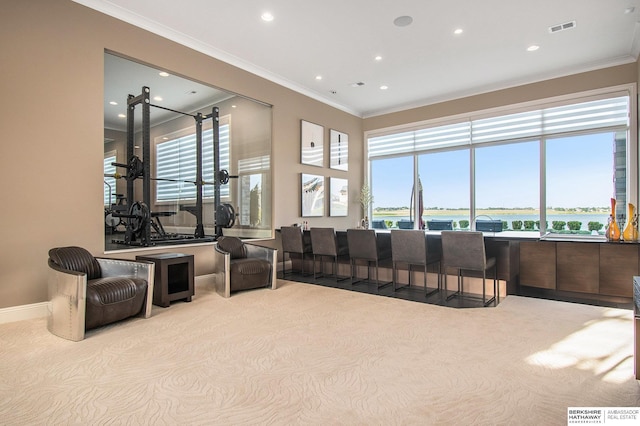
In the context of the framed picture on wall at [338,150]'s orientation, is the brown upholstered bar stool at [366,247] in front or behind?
in front

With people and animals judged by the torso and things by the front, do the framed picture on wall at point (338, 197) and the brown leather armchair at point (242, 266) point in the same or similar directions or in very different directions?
same or similar directions

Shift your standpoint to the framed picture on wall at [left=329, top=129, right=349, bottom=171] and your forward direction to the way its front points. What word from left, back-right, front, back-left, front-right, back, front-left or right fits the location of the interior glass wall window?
right

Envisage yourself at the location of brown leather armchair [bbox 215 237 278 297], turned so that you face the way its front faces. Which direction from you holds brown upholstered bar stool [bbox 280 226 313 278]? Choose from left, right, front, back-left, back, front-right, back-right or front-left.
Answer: left

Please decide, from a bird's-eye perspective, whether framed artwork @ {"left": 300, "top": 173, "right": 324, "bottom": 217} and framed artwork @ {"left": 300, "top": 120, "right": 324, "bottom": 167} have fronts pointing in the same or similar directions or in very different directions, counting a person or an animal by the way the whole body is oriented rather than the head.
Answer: same or similar directions

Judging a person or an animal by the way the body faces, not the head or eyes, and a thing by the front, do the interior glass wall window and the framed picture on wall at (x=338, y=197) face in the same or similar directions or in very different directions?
same or similar directions

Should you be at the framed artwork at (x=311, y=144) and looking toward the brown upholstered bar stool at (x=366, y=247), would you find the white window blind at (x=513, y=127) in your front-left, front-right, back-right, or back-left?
front-left

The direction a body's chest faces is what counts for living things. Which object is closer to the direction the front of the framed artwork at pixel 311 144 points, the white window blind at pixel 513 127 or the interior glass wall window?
the white window blind

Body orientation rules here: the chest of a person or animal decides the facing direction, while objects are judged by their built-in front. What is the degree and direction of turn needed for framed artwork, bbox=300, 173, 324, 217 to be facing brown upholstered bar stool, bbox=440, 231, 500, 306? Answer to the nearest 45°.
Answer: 0° — it already faces it

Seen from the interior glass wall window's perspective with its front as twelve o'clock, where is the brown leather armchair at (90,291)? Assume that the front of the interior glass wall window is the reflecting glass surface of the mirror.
The brown leather armchair is roughly at 2 o'clock from the interior glass wall window.

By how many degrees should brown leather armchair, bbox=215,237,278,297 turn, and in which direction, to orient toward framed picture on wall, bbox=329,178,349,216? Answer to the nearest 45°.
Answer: approximately 90° to its left

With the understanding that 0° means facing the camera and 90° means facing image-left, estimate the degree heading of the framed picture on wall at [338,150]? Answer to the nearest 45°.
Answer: approximately 315°

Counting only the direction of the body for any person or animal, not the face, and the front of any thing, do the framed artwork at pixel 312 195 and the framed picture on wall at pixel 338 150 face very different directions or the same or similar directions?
same or similar directions
